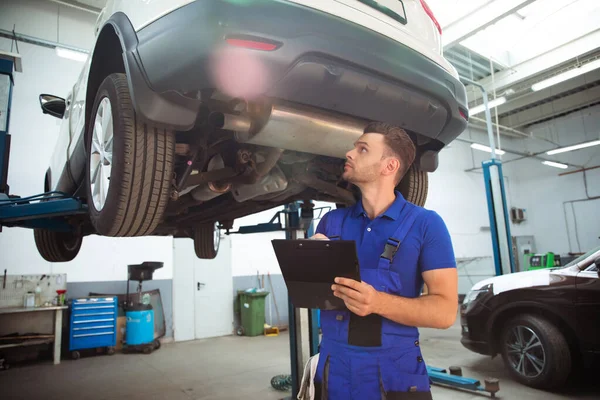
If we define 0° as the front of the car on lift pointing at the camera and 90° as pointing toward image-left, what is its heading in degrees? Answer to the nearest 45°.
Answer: approximately 135°

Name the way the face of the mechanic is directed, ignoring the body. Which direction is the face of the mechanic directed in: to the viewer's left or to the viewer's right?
to the viewer's left

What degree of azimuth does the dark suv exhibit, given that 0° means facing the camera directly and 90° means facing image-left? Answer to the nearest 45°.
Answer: approximately 90°

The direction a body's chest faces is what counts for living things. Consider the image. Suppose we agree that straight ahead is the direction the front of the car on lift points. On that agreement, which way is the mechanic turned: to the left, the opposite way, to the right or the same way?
to the left

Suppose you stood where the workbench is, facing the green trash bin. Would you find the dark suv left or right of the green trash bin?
right

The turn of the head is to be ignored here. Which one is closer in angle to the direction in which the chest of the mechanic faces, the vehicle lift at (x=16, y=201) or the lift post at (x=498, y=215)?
the vehicle lift

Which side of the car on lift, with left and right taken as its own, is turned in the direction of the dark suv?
right

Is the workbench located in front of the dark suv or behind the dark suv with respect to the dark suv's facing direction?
in front

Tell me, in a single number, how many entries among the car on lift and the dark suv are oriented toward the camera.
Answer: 0

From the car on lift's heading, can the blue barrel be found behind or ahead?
ahead

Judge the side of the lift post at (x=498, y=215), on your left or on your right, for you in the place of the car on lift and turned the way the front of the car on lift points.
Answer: on your right

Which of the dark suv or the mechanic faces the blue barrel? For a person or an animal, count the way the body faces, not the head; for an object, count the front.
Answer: the dark suv

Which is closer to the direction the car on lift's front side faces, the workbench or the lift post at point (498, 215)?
the workbench
